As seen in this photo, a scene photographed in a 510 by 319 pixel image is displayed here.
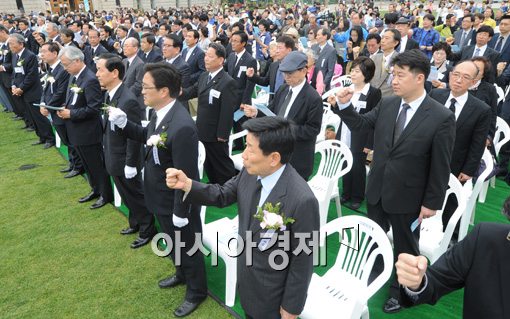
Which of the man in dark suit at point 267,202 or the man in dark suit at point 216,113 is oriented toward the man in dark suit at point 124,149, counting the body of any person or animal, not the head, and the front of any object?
the man in dark suit at point 216,113

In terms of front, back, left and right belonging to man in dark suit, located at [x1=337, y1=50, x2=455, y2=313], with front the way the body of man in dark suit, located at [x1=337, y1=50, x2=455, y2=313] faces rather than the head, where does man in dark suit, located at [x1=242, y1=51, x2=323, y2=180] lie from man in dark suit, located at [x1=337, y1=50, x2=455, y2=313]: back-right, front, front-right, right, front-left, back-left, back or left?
right

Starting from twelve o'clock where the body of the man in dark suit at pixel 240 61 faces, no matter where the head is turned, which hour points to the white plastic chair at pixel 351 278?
The white plastic chair is roughly at 10 o'clock from the man in dark suit.

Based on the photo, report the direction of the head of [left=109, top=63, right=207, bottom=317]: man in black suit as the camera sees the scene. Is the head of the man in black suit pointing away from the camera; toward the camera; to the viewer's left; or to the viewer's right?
to the viewer's left

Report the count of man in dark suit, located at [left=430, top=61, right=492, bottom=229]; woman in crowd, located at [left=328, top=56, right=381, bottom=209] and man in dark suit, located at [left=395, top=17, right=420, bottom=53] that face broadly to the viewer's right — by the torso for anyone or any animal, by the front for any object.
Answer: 0

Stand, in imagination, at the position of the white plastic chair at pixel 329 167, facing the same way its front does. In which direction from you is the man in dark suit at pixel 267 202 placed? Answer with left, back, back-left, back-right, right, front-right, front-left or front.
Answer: front-left

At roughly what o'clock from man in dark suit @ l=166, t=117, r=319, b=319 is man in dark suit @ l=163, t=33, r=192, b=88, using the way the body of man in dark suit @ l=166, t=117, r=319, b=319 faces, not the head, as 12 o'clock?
man in dark suit @ l=163, t=33, r=192, b=88 is roughly at 4 o'clock from man in dark suit @ l=166, t=117, r=319, b=319.

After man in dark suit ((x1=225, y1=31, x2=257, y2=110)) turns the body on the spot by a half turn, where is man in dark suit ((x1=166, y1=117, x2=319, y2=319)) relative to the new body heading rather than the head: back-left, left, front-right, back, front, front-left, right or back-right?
back-right

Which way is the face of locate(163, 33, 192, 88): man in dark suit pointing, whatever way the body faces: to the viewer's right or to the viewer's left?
to the viewer's left

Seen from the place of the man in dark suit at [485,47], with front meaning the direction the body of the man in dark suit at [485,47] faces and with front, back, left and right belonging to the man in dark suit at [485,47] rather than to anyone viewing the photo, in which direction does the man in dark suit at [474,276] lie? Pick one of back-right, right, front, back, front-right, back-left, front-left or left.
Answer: front-left

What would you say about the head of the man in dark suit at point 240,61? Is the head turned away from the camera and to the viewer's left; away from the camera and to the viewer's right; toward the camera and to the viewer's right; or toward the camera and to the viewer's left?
toward the camera and to the viewer's left

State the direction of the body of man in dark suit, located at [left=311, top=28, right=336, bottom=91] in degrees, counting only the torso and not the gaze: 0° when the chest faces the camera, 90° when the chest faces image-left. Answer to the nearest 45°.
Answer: approximately 45°

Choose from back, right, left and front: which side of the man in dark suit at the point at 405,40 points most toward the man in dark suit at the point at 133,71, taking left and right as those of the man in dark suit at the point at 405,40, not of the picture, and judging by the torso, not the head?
front

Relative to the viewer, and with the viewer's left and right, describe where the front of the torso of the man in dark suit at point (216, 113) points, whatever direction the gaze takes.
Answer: facing the viewer and to the left of the viewer

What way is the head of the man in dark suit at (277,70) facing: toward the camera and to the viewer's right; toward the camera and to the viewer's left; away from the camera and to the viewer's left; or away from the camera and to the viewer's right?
toward the camera and to the viewer's left

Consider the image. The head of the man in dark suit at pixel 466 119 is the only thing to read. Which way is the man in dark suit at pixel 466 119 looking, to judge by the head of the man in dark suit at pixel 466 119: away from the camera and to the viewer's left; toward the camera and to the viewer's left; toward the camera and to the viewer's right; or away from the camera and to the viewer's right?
toward the camera and to the viewer's left

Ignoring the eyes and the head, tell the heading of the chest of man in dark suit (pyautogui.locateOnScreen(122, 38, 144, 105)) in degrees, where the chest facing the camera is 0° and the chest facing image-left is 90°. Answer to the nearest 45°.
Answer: approximately 45°

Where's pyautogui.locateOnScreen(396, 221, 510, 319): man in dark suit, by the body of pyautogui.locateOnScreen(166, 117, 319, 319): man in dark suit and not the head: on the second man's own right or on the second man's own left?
on the second man's own left

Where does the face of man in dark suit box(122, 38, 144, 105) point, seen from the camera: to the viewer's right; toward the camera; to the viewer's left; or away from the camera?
to the viewer's left
